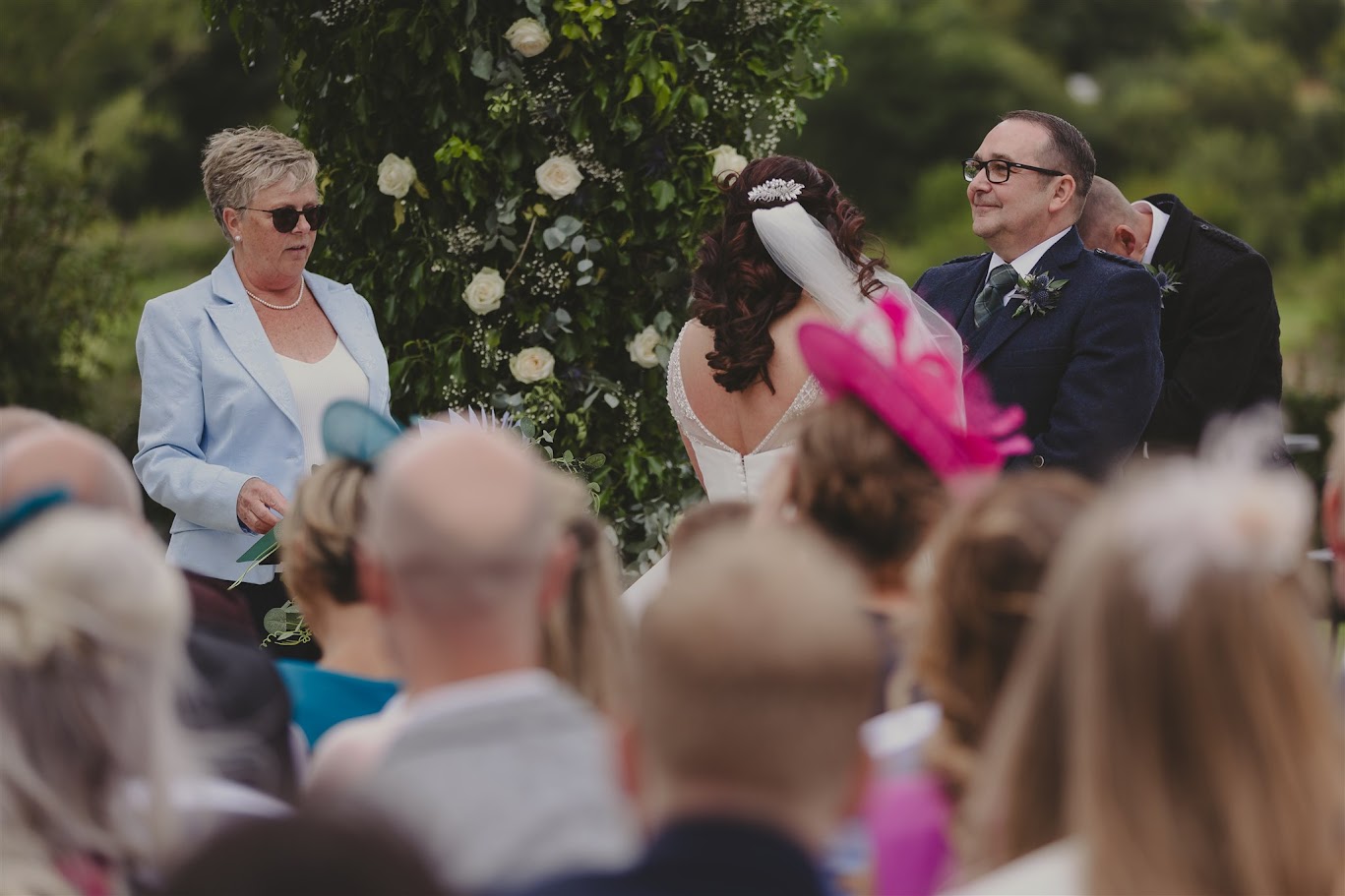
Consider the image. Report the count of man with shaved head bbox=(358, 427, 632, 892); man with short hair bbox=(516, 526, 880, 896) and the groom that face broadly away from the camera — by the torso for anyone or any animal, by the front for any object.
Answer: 2

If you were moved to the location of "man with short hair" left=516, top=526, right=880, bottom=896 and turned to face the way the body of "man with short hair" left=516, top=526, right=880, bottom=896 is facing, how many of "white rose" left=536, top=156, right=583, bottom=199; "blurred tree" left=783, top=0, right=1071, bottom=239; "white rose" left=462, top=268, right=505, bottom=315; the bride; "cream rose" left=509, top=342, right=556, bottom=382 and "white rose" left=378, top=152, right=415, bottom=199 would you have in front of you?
6

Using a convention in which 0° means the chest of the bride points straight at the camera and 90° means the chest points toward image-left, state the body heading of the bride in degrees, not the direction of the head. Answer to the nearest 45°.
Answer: approximately 180°

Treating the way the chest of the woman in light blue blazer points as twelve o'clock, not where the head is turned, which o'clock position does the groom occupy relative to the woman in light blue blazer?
The groom is roughly at 11 o'clock from the woman in light blue blazer.

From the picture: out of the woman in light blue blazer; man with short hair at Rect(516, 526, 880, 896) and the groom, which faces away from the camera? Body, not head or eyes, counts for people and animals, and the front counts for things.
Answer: the man with short hair

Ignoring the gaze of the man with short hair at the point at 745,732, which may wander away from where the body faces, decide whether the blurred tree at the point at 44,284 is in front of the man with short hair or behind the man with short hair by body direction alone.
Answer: in front

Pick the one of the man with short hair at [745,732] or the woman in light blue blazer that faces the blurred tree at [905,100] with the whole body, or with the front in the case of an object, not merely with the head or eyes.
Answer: the man with short hair

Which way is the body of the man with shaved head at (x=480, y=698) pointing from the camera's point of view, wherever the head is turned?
away from the camera

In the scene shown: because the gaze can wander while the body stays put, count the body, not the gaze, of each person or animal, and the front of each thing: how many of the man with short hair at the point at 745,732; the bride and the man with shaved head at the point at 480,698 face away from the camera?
3

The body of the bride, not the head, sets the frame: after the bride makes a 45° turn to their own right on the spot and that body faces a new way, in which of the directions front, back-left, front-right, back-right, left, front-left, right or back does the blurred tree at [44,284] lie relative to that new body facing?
left

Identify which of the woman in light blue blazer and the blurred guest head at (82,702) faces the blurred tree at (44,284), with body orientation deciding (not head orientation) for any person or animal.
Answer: the blurred guest head

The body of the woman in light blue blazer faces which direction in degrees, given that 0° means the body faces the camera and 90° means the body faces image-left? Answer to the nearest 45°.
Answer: approximately 315°

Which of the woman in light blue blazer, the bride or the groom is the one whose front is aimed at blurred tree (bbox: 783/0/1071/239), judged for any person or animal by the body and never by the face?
the bride

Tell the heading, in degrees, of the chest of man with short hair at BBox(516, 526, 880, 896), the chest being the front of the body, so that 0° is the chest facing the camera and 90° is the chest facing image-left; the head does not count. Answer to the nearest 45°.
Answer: approximately 180°

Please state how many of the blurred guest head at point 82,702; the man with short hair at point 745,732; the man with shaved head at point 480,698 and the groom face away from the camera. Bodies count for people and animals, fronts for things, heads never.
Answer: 3

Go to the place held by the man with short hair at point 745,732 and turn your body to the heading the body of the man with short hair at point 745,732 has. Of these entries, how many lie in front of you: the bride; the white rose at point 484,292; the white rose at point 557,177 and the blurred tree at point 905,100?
4

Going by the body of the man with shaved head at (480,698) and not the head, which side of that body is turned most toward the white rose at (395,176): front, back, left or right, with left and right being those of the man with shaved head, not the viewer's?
front
